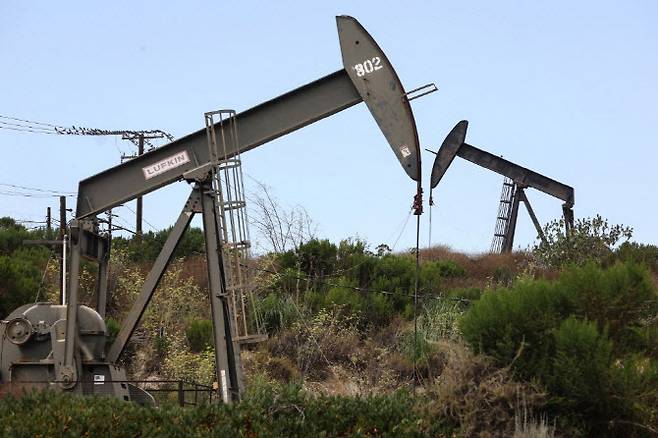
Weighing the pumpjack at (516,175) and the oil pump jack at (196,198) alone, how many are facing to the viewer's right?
1

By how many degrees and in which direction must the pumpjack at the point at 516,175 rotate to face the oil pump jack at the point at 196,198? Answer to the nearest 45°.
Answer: approximately 90° to its left

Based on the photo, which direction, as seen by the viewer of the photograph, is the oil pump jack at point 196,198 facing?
facing to the right of the viewer

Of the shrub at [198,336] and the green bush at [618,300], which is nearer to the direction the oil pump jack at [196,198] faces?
the green bush

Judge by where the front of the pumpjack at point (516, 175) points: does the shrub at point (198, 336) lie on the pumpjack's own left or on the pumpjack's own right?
on the pumpjack's own left

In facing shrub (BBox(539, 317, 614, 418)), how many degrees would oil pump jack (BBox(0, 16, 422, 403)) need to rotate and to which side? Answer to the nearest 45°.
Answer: approximately 45° to its right

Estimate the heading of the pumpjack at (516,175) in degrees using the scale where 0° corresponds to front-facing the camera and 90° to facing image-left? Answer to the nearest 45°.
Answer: approximately 90°

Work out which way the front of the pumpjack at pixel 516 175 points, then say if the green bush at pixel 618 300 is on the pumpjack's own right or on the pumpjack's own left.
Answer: on the pumpjack's own left

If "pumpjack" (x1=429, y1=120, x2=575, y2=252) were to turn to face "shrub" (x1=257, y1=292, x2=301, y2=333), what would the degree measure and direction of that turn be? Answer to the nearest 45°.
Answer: approximately 45° to its left

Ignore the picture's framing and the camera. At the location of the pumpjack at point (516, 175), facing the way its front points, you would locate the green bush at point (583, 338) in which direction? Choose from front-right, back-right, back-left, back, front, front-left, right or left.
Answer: left

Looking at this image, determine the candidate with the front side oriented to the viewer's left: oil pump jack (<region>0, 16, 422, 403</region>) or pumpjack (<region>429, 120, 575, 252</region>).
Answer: the pumpjack
